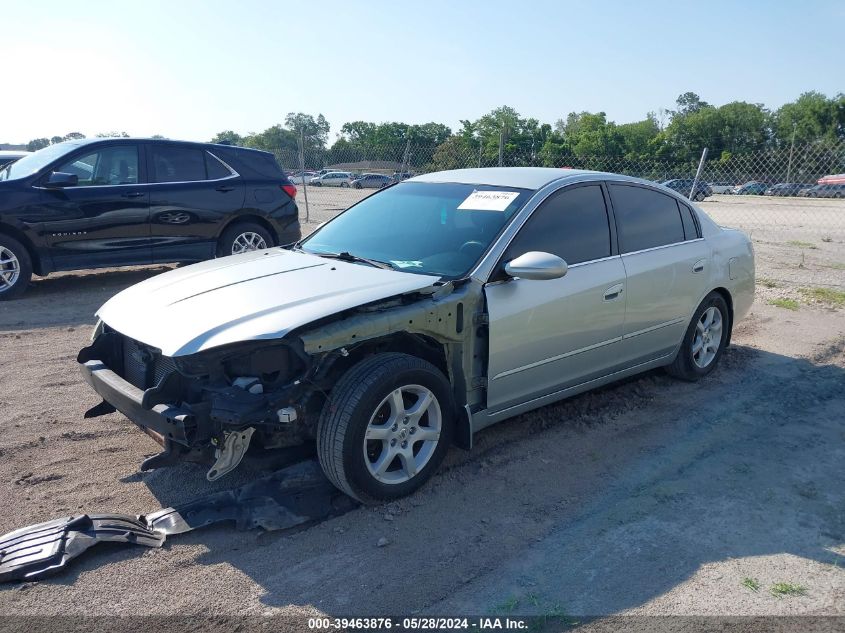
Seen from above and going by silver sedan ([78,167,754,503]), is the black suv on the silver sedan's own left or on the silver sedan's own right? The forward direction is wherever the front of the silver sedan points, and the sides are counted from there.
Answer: on the silver sedan's own right

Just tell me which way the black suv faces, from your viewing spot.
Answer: facing to the left of the viewer

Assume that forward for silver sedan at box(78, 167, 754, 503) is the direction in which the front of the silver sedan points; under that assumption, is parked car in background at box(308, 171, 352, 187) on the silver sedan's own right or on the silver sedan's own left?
on the silver sedan's own right

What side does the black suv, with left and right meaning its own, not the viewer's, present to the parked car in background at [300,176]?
right

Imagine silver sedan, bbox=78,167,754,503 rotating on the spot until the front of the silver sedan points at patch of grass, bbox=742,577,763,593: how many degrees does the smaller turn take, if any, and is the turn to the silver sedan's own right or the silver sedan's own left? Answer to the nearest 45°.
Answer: approximately 90° to the silver sedan's own left

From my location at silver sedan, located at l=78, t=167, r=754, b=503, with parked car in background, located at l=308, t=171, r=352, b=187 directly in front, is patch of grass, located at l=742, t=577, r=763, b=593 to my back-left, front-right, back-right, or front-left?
back-right

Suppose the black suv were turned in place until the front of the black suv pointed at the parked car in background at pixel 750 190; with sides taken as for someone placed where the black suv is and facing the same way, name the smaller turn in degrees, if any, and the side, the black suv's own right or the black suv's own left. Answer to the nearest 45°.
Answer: approximately 135° to the black suv's own right

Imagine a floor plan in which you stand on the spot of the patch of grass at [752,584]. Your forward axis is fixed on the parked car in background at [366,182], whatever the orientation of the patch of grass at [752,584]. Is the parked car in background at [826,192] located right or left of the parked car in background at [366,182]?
right

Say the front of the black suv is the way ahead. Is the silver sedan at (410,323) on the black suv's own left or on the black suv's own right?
on the black suv's own left

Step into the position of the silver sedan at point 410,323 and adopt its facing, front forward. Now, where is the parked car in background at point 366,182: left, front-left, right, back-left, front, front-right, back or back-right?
back-right

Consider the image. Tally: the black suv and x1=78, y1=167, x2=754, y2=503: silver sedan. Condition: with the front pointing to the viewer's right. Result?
0
